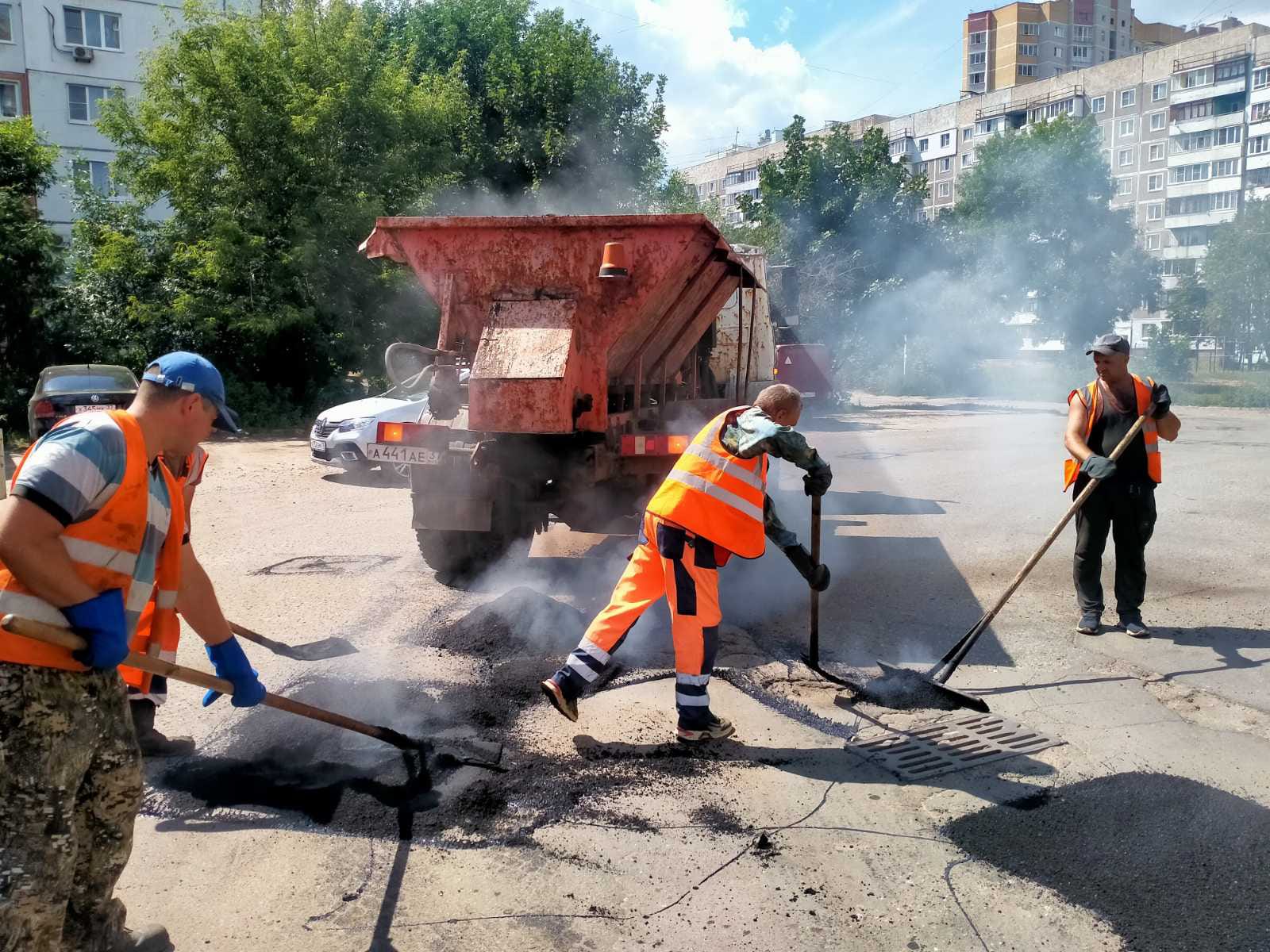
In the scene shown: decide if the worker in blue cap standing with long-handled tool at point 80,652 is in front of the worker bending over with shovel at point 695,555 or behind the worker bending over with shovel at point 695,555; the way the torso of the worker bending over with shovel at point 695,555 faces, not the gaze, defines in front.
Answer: behind

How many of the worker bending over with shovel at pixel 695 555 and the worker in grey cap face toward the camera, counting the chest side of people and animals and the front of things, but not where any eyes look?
1

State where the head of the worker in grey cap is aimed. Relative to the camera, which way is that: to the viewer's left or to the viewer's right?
to the viewer's left

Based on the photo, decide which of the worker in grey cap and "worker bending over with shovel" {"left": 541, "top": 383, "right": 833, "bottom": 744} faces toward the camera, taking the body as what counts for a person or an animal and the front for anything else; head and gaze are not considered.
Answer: the worker in grey cap

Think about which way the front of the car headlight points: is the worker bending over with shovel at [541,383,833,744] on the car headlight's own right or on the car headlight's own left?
on the car headlight's own left

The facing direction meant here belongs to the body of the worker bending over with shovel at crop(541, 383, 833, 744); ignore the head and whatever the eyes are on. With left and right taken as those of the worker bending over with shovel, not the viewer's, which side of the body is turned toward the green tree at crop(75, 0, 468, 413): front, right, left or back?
left

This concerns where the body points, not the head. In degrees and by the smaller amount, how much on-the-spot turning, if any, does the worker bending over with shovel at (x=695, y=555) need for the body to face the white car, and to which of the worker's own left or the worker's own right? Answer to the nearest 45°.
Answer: approximately 90° to the worker's own left

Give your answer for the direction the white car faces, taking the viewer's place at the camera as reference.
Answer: facing the viewer and to the left of the viewer

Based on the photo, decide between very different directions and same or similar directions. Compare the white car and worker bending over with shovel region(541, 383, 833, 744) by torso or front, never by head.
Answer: very different directions

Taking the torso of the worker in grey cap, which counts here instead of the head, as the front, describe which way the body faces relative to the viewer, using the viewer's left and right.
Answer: facing the viewer

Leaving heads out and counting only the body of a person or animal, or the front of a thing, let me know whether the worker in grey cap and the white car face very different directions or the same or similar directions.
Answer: same or similar directions

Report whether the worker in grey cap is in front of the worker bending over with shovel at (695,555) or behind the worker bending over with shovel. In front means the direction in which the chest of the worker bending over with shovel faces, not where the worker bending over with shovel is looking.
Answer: in front

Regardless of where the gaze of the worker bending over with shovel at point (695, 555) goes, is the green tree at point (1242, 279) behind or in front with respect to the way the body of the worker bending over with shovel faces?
in front

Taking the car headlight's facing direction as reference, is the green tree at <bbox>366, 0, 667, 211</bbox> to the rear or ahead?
to the rear
